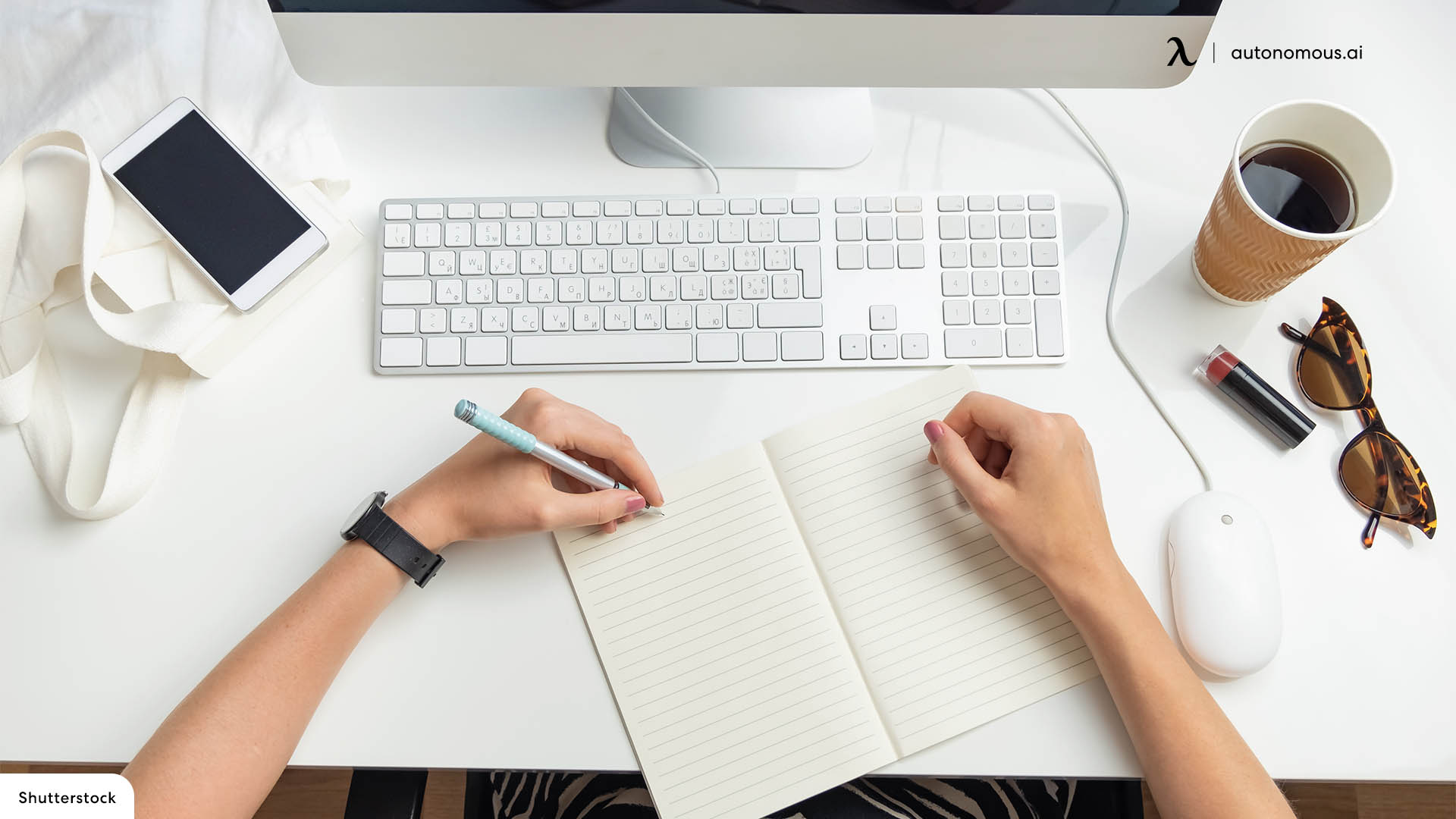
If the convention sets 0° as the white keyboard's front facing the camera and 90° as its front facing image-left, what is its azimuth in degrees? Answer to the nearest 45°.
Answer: approximately 0°

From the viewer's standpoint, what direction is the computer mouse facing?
away from the camera
